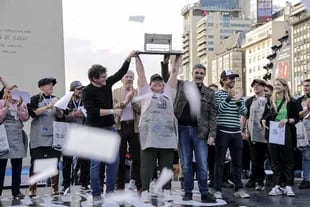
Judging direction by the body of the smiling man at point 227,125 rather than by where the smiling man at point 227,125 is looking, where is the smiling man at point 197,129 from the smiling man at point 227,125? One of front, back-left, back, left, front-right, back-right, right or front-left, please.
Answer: right

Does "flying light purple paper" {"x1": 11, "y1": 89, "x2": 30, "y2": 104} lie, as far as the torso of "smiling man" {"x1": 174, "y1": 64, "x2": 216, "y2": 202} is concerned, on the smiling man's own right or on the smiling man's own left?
on the smiling man's own right

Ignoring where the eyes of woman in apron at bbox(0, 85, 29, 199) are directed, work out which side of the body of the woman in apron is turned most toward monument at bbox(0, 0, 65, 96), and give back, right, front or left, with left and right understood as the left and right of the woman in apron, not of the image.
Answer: back

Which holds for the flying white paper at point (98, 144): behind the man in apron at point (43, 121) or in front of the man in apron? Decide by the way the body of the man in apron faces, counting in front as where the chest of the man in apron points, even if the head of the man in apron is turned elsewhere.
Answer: in front

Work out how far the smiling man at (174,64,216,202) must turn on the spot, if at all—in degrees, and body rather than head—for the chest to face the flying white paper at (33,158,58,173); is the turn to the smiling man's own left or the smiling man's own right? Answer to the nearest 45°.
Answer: approximately 90° to the smiling man's own right

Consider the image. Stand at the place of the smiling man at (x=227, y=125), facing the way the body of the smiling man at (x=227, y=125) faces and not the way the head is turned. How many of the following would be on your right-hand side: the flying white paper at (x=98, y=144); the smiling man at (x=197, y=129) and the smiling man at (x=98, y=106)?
3

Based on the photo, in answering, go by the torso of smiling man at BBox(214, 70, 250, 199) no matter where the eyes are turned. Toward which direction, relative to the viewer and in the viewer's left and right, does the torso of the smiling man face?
facing the viewer and to the right of the viewer

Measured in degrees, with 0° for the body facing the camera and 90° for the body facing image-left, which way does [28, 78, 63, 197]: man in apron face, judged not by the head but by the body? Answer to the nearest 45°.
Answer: approximately 315°
